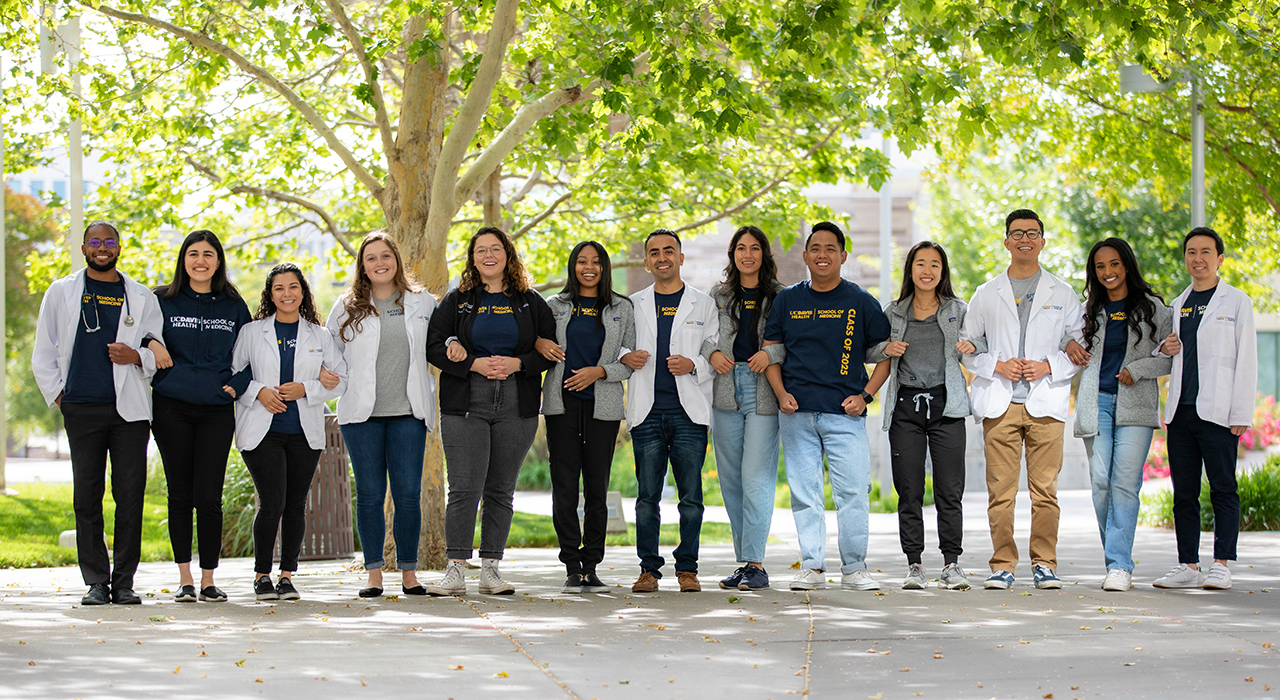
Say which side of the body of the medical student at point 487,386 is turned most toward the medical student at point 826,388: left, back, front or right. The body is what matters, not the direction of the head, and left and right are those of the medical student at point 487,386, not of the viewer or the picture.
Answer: left

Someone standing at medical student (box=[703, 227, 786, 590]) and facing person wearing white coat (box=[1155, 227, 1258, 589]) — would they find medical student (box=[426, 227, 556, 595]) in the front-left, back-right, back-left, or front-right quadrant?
back-right

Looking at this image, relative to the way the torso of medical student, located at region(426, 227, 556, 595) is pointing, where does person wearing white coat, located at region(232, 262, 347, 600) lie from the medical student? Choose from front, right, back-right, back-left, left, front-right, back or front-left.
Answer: right

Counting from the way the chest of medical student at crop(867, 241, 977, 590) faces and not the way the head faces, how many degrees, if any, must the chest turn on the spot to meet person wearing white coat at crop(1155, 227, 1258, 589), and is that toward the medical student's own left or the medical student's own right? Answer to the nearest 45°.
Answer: approximately 90° to the medical student's own left

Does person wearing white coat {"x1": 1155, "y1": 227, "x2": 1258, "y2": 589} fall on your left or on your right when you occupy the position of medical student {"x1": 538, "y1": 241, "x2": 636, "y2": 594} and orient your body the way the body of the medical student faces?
on your left

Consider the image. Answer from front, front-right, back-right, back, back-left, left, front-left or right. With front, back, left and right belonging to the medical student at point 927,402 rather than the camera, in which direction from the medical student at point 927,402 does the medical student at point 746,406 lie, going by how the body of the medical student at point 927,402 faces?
right

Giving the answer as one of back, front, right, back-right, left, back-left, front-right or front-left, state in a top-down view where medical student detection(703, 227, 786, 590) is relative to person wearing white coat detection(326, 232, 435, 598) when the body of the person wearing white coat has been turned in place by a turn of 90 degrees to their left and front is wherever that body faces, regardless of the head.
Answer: front

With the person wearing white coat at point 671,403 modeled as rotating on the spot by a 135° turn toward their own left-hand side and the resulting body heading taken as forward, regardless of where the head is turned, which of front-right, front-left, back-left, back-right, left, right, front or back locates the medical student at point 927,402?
front-right

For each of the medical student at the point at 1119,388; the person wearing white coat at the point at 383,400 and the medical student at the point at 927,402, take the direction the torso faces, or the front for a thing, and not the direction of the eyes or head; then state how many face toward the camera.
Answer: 3

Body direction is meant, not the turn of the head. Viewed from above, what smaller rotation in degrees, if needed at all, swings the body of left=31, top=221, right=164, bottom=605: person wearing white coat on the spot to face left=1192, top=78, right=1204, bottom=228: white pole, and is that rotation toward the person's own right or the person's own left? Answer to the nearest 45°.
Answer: approximately 90° to the person's own left

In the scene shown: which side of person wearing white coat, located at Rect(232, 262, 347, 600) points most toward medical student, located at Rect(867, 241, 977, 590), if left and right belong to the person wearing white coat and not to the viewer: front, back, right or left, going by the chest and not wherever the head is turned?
left

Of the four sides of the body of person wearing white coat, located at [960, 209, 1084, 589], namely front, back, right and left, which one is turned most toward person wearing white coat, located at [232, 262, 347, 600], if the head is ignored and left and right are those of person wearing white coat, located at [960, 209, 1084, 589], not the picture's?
right

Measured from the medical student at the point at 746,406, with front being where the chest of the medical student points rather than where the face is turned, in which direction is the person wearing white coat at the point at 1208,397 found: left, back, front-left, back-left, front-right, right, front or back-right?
left
